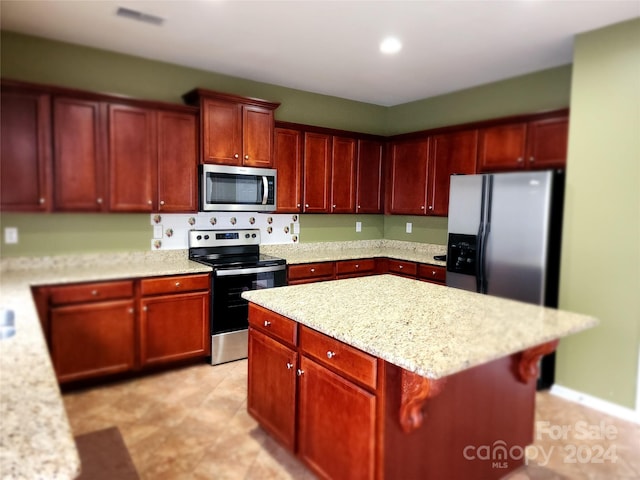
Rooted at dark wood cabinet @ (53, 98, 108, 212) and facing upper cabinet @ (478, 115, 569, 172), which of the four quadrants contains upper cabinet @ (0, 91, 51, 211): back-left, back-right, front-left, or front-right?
back-right

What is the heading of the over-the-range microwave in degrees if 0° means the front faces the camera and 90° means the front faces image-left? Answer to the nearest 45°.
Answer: approximately 315°

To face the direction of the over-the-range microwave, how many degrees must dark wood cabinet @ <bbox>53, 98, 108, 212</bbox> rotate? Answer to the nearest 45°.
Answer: approximately 45° to its left

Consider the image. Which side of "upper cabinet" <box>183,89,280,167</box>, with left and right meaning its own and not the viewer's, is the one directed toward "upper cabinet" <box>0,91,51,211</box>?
right

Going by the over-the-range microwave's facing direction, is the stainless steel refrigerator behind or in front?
in front

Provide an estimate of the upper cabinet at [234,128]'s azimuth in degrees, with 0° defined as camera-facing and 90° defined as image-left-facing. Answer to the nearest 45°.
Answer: approximately 315°

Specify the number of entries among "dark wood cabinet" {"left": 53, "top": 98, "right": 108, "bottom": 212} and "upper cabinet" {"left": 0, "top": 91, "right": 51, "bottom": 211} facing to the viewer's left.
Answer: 0

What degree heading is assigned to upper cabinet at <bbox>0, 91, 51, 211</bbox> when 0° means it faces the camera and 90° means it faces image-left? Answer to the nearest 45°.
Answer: approximately 0°
